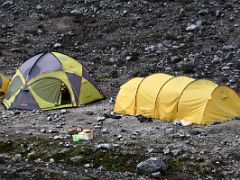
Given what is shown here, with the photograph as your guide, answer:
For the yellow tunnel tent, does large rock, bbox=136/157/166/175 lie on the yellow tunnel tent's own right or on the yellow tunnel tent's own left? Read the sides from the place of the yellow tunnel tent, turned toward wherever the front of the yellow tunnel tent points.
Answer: on the yellow tunnel tent's own right

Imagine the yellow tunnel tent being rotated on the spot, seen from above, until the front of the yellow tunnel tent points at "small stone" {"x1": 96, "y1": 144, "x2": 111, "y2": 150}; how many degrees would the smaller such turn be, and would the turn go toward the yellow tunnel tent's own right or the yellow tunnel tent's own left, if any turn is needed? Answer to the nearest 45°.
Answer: approximately 90° to the yellow tunnel tent's own right

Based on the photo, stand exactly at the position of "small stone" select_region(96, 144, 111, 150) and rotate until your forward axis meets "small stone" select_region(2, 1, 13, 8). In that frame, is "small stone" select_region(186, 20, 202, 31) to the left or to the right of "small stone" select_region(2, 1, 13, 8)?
right

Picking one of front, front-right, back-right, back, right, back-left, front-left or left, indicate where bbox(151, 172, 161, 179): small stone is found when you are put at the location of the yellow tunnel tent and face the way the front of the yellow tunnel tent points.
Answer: front-right

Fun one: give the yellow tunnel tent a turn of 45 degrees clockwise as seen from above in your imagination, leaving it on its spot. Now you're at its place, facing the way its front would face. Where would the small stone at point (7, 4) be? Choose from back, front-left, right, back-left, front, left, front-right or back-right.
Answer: back-right

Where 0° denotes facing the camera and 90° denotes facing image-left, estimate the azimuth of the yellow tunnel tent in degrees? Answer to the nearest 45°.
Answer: approximately 315°

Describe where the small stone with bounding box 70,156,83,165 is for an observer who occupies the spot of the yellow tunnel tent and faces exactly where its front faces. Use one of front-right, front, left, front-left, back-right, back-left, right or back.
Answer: right
